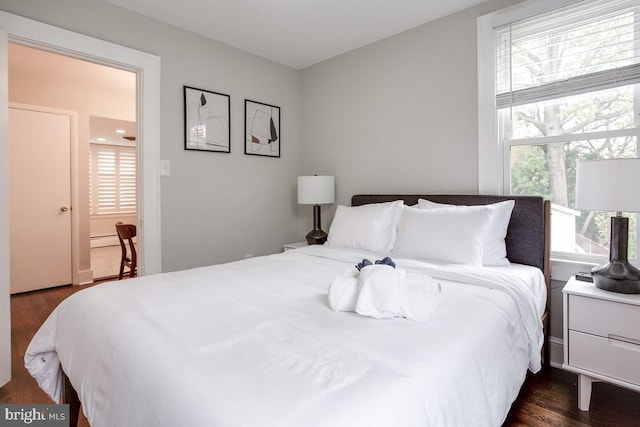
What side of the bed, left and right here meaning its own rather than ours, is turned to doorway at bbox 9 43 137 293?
right

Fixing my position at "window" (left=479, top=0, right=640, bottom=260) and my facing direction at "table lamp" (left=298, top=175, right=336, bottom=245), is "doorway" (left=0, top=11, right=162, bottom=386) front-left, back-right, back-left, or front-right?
front-left

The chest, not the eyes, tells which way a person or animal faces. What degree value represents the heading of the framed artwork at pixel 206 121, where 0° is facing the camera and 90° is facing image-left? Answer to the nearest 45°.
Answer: approximately 315°

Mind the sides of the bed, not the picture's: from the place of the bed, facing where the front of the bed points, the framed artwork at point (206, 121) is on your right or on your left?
on your right

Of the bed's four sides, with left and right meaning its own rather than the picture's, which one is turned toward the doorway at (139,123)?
right

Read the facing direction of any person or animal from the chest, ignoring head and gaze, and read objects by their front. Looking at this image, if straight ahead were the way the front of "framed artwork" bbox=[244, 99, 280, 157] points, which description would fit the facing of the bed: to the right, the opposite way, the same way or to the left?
to the right

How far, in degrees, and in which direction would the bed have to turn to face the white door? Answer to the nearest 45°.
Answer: approximately 90° to its right

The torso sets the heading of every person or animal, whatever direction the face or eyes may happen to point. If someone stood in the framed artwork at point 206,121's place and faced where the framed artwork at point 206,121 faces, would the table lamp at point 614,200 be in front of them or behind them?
in front

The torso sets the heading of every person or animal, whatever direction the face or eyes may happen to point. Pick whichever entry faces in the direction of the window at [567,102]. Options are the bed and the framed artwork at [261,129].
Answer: the framed artwork

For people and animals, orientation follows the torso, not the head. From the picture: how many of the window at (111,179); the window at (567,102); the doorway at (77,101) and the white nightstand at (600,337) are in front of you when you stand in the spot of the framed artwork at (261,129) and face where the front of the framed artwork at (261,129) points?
2

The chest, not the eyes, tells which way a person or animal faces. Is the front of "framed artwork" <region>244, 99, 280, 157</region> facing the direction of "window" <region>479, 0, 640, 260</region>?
yes

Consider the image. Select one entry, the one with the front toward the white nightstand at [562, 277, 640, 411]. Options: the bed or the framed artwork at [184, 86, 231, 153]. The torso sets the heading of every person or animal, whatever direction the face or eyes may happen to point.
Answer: the framed artwork

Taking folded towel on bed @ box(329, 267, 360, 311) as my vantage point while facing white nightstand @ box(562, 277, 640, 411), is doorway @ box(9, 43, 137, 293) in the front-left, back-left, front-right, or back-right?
back-left

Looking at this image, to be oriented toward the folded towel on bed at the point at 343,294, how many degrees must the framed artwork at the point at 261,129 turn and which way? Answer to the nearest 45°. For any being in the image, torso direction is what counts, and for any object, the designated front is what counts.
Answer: approximately 45° to its right

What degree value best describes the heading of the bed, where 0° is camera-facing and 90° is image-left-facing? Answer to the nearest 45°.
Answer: approximately 45°

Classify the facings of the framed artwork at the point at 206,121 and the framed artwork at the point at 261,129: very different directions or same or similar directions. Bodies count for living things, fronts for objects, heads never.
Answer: same or similar directions

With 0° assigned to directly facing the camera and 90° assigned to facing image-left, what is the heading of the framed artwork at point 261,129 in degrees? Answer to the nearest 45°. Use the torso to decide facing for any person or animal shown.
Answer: approximately 315°

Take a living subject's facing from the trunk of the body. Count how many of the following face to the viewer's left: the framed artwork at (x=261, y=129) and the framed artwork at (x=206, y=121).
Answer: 0
